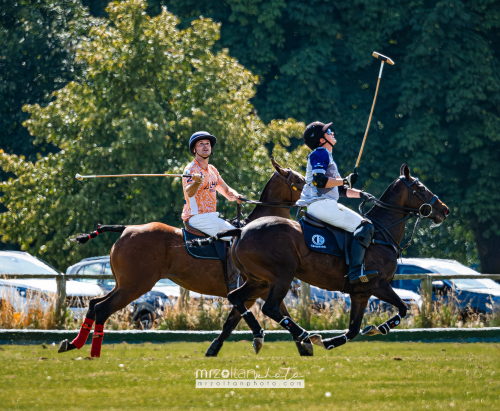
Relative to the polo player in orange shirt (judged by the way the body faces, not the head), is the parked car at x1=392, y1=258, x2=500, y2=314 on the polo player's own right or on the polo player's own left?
on the polo player's own left

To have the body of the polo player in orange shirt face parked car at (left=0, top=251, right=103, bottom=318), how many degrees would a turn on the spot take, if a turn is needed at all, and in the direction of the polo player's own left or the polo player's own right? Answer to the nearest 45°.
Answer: approximately 180°

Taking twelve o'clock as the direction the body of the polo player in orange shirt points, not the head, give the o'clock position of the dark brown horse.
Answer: The dark brown horse is roughly at 12 o'clock from the polo player in orange shirt.

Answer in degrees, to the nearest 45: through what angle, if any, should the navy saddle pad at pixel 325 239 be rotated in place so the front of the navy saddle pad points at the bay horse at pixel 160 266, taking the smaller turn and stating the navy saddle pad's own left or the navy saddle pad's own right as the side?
approximately 135° to the navy saddle pad's own left

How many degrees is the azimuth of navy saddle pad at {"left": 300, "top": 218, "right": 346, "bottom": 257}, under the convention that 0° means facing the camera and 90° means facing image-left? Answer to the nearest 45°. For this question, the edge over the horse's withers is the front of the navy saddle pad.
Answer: approximately 270°

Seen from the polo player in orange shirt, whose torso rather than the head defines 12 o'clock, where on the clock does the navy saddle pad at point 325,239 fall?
The navy saddle pad is roughly at 12 o'clock from the polo player in orange shirt.

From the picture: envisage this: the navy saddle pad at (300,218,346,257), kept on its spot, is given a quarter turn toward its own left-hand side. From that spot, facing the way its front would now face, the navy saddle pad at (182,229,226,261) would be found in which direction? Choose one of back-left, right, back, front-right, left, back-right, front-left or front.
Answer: front-left

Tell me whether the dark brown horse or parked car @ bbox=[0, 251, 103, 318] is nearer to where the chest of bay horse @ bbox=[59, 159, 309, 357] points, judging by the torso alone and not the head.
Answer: the dark brown horse

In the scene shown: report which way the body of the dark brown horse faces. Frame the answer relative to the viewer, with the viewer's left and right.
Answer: facing to the right of the viewer

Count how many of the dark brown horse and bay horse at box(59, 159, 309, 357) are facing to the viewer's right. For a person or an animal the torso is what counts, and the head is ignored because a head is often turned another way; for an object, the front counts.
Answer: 2
